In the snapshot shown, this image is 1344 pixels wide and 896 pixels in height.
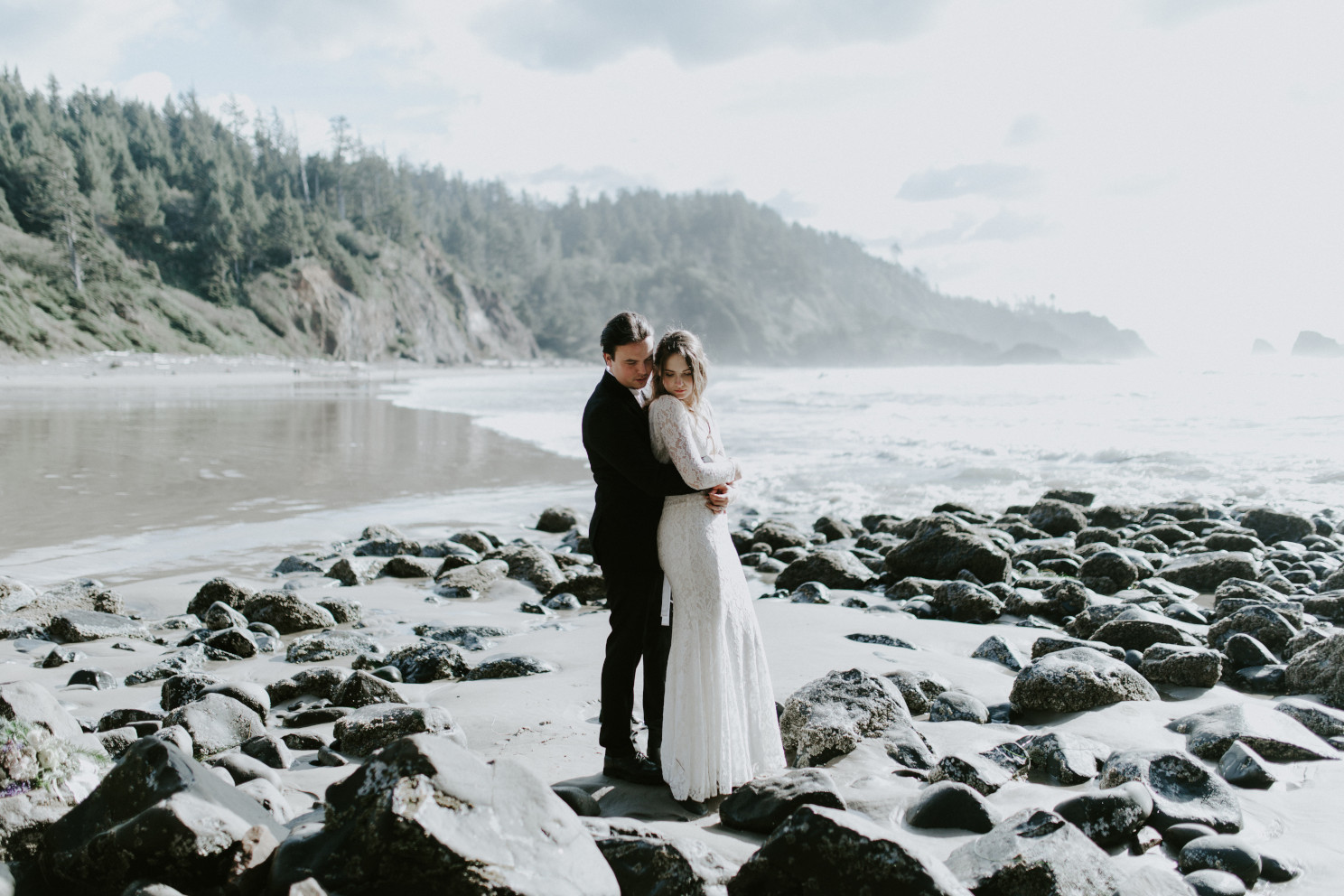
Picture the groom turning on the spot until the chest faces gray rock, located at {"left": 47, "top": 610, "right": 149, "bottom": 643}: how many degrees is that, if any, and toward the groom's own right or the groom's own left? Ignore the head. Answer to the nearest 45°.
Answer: approximately 135° to the groom's own left

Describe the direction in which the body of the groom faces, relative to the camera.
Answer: to the viewer's right

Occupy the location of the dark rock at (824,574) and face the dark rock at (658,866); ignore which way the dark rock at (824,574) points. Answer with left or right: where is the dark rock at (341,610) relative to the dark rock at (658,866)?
right

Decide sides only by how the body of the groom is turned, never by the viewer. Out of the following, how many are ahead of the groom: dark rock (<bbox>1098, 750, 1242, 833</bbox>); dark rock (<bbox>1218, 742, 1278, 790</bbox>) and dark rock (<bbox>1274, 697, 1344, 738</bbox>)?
3

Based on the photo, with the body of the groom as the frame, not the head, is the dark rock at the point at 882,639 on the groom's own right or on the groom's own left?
on the groom's own left

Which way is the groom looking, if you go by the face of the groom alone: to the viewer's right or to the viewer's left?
to the viewer's right

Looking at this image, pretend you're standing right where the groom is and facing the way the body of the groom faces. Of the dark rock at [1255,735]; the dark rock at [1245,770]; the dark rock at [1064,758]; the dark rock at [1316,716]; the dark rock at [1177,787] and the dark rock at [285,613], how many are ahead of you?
5

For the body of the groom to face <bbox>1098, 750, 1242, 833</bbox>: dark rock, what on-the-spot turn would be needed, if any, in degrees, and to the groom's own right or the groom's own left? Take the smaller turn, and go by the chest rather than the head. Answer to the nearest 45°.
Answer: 0° — they already face it

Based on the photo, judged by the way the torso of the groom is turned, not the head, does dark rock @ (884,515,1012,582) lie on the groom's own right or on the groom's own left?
on the groom's own left

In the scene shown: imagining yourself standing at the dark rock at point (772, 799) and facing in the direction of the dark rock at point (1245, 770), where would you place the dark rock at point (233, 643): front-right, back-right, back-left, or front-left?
back-left

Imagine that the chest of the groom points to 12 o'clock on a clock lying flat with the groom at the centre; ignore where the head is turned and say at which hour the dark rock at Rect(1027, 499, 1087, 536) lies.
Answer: The dark rock is roughly at 10 o'clock from the groom.

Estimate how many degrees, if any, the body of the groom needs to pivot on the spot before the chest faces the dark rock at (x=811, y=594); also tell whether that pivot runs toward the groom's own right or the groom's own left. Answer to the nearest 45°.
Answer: approximately 90° to the groom's own left

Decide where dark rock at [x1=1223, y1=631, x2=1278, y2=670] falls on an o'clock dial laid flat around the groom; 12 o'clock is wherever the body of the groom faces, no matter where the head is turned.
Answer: The dark rock is roughly at 11 o'clock from the groom.
